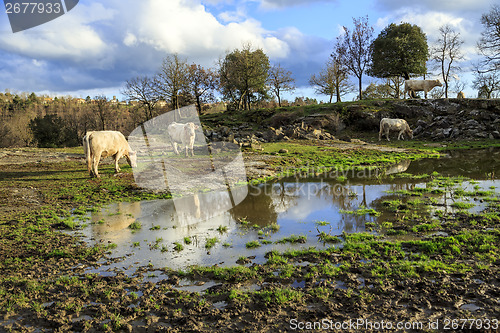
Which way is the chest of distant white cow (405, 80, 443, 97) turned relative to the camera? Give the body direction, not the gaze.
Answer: to the viewer's right

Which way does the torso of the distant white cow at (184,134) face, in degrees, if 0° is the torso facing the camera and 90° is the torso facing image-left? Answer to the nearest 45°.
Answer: approximately 315°

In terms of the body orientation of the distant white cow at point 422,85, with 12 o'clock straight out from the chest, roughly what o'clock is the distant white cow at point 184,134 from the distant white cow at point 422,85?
the distant white cow at point 184,134 is roughly at 4 o'clock from the distant white cow at point 422,85.
